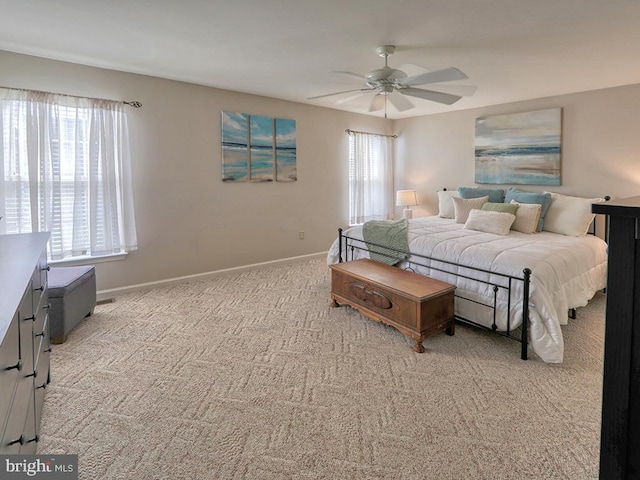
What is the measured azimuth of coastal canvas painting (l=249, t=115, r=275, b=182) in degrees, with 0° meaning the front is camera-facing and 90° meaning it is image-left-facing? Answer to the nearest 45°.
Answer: approximately 315°

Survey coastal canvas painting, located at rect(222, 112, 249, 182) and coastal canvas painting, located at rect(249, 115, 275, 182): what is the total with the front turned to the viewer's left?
0

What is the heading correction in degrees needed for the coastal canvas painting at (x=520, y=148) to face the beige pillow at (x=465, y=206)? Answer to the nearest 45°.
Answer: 0° — it already faces it

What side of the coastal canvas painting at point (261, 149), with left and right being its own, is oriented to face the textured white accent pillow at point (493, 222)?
front

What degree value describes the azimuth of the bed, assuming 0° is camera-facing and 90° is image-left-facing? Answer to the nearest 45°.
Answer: approximately 45°

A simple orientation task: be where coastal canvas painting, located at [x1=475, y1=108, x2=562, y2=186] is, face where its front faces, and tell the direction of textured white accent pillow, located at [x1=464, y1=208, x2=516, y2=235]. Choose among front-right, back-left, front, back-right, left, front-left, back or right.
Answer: front-left

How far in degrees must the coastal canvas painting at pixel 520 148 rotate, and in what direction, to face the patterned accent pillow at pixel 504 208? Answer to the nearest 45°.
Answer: approximately 45° to its left

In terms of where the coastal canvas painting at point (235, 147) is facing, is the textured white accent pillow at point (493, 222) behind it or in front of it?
in front

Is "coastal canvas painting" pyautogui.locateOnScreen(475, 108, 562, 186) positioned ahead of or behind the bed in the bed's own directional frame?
behind

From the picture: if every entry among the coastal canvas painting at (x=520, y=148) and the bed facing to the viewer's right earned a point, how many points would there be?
0

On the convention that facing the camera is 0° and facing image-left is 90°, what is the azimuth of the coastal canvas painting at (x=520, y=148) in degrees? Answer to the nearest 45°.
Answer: approximately 45°
